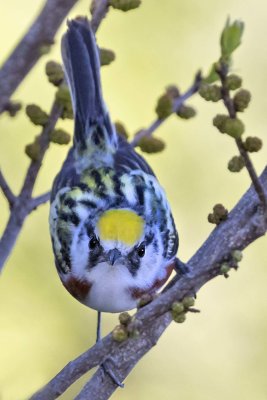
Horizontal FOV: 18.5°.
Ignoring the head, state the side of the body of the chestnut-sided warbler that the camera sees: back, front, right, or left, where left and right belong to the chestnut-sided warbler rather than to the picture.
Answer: front
